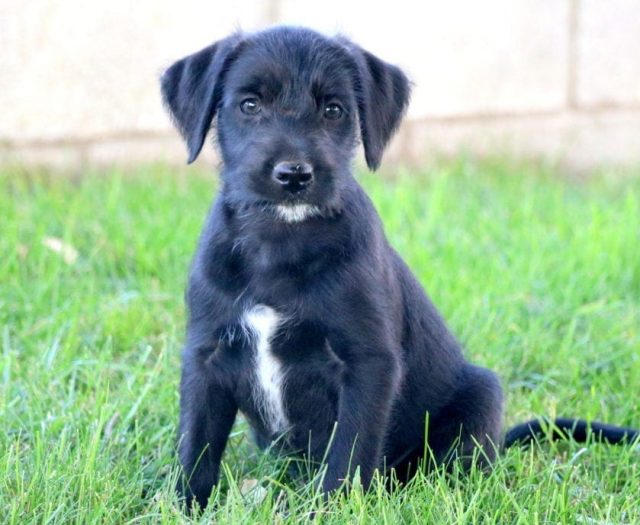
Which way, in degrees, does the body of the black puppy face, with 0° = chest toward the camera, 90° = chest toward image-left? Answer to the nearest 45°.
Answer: approximately 45°
